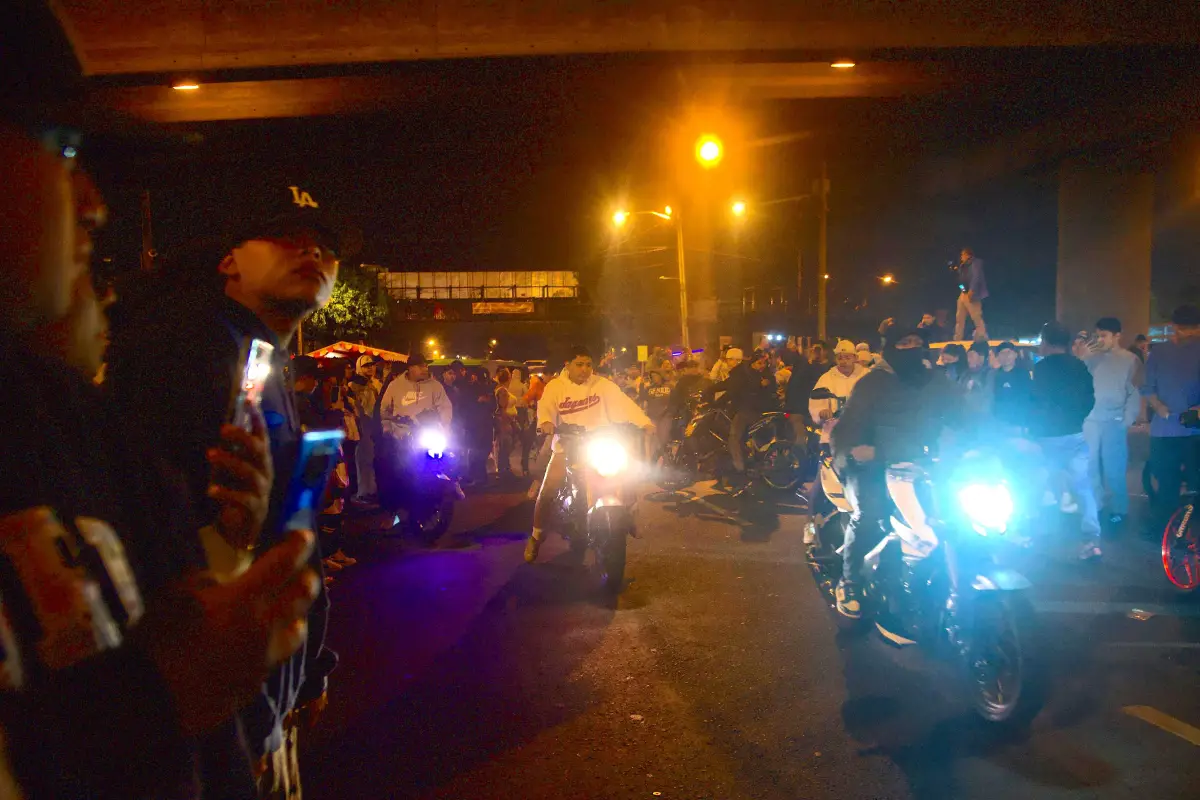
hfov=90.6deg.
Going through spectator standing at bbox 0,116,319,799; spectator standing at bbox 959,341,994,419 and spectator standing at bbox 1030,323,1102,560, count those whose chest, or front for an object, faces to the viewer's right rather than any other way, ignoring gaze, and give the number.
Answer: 1

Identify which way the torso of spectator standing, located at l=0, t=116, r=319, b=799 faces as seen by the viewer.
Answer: to the viewer's right

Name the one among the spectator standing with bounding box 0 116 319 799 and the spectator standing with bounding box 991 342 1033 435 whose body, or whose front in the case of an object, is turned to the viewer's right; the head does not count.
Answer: the spectator standing with bounding box 0 116 319 799

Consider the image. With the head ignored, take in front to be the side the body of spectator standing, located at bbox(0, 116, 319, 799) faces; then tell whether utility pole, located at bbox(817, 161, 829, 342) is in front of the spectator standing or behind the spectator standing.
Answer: in front

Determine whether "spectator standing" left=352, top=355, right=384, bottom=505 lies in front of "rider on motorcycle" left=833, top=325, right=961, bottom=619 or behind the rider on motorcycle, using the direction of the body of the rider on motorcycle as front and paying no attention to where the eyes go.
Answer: behind

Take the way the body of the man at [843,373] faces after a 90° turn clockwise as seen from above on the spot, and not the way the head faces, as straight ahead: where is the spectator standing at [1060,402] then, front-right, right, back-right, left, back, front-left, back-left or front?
back

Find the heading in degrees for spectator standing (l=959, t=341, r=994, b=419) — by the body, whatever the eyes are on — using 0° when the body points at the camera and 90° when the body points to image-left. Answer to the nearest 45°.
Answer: approximately 45°

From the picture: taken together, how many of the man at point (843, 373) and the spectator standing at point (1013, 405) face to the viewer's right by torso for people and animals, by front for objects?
0

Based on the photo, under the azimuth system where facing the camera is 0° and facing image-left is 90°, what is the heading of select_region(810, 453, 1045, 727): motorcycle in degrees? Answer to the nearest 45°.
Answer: approximately 315°

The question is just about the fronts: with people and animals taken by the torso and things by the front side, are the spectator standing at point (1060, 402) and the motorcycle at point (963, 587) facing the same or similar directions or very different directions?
very different directions

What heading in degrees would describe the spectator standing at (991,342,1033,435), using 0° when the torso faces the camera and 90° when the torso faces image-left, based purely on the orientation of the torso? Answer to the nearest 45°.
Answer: approximately 45°

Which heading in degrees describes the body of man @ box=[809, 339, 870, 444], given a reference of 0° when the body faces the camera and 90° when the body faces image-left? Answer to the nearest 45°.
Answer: approximately 45°
